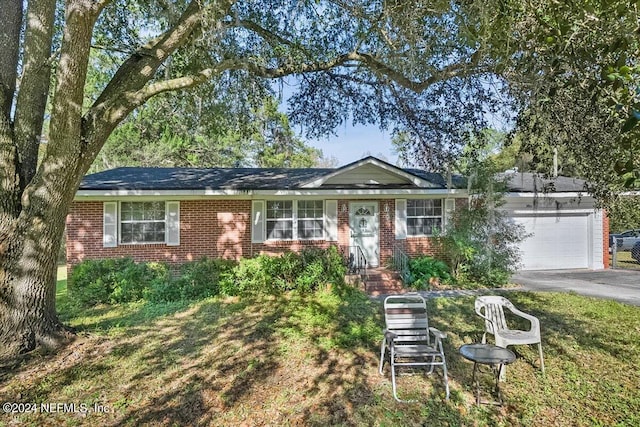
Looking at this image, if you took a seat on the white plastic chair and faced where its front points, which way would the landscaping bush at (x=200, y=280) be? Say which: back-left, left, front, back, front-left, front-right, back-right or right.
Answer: back-right

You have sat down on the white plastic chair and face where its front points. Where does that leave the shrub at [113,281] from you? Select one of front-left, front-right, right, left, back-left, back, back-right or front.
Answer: back-right

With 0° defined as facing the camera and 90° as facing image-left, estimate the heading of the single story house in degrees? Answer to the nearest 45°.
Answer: approximately 0°

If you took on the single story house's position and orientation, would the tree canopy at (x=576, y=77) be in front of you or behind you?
in front

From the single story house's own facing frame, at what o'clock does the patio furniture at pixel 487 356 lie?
The patio furniture is roughly at 11 o'clock from the single story house.

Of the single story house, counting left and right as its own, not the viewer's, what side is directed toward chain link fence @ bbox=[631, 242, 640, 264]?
left

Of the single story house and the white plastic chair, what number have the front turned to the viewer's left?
0

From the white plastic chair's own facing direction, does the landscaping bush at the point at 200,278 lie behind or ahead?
behind

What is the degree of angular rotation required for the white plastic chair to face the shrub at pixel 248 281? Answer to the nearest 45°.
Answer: approximately 135° to its right

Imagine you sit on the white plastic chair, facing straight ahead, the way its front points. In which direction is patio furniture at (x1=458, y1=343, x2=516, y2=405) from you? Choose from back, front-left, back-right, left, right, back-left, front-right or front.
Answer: front-right

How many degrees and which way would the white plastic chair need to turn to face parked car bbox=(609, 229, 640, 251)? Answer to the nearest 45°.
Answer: approximately 135° to its left

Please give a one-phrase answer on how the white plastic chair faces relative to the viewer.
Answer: facing the viewer and to the right of the viewer

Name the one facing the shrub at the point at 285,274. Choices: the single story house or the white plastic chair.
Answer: the single story house

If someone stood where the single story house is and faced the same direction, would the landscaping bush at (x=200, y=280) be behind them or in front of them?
in front
